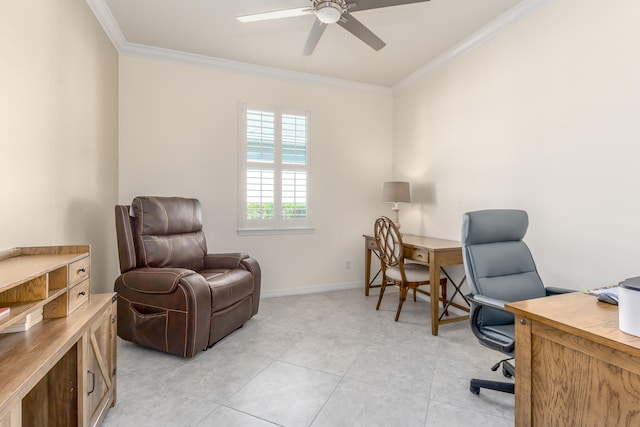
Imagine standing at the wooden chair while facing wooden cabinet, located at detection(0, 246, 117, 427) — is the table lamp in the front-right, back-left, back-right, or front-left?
back-right

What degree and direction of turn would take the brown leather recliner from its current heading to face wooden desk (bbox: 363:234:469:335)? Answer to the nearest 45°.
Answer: approximately 45° to its left

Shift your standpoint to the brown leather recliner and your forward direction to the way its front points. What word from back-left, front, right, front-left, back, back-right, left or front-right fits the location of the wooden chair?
front-left

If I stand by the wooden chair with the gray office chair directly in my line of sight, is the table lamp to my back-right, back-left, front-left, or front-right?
back-left

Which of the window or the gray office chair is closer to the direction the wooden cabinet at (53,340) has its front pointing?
the gray office chair

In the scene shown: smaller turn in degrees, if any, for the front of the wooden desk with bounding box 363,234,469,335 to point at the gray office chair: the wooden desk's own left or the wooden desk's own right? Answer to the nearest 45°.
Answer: approximately 45° to the wooden desk's own left

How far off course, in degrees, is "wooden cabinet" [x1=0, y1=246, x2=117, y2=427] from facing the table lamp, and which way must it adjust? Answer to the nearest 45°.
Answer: approximately 45° to its left

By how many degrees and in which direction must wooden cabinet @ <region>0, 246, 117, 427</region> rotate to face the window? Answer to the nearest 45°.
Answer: approximately 90° to its left

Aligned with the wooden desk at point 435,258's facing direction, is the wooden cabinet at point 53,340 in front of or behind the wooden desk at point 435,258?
in front
